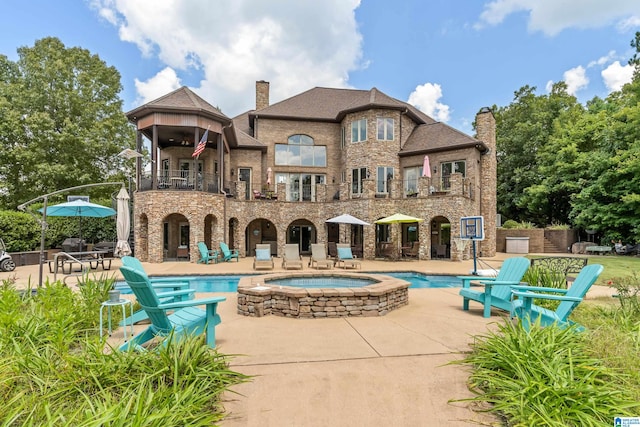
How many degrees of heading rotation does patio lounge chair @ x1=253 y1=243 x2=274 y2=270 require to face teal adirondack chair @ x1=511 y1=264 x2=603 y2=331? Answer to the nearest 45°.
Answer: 0° — it already faces it

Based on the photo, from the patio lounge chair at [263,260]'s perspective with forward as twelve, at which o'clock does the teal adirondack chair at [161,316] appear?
The teal adirondack chair is roughly at 12 o'clock from the patio lounge chair.

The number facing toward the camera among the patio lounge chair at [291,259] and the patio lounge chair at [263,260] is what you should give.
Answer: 2

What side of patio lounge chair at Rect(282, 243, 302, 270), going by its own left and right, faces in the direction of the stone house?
back

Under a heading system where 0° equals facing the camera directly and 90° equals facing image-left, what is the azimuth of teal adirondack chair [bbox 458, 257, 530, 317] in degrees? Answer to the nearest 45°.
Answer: approximately 45°

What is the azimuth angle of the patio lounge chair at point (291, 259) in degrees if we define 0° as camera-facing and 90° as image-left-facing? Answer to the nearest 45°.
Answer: approximately 0°

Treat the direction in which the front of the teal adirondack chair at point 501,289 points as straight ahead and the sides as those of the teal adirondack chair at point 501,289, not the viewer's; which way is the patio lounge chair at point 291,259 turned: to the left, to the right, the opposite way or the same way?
to the left
